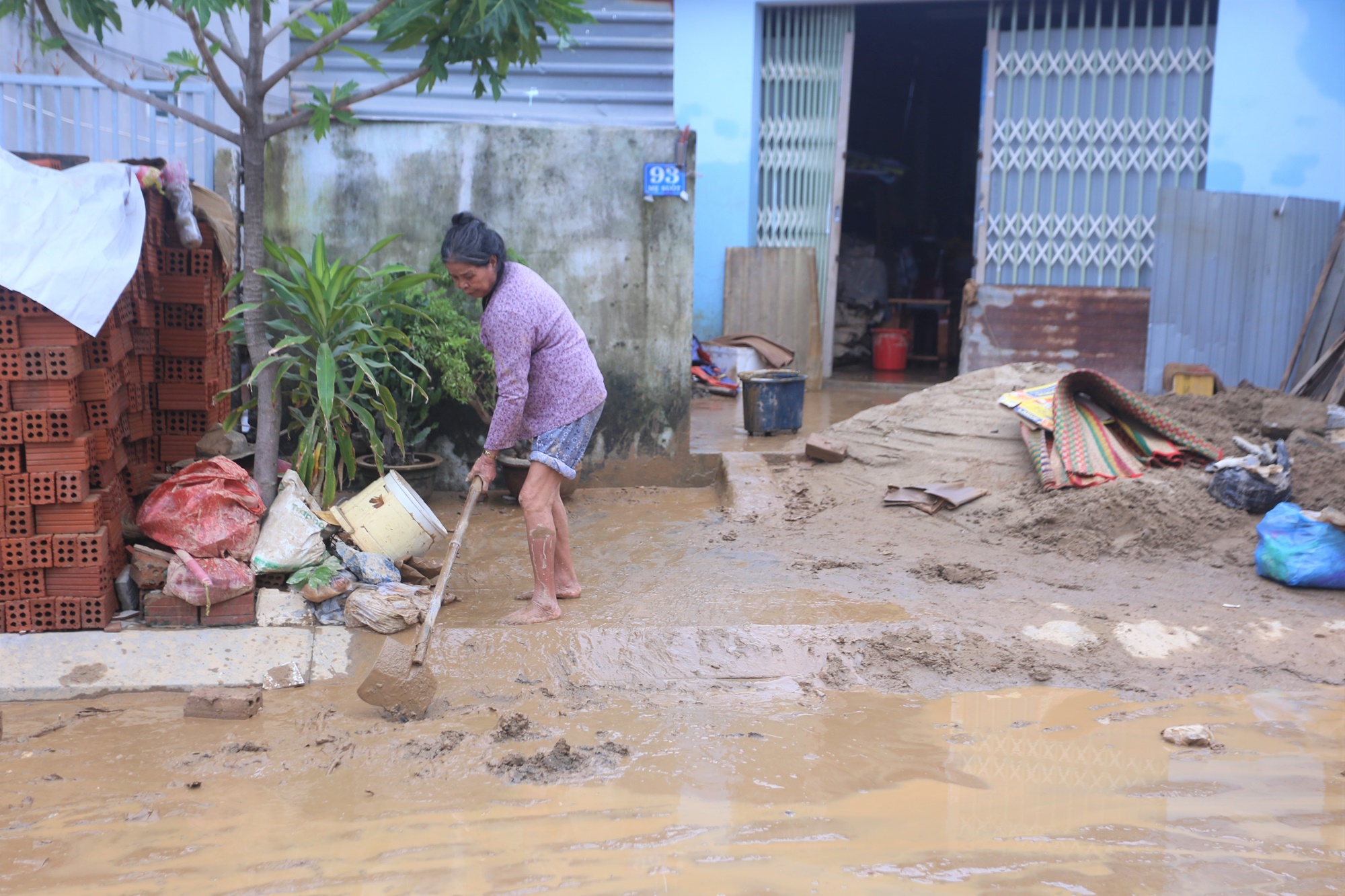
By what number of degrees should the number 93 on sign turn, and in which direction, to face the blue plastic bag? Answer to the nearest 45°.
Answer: approximately 45° to its left

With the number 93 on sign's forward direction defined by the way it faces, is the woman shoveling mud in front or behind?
in front

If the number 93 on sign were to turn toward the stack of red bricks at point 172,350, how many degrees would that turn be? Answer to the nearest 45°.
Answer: approximately 45° to its right

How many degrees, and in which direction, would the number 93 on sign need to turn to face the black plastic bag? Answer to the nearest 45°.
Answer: approximately 45° to its left

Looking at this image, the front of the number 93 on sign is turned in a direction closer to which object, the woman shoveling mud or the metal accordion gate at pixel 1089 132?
the woman shoveling mud

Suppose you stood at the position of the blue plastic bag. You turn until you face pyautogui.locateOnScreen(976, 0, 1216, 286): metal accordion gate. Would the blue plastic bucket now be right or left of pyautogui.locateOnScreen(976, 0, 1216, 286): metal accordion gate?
left

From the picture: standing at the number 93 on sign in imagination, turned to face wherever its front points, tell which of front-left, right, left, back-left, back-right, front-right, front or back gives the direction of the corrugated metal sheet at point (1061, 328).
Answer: back-left

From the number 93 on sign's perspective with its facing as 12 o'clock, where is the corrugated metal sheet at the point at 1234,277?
The corrugated metal sheet is roughly at 8 o'clock from the number 93 on sign.

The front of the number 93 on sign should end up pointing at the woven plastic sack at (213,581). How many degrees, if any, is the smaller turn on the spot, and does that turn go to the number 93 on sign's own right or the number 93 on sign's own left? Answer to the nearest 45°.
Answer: approximately 45° to the number 93 on sign's own right

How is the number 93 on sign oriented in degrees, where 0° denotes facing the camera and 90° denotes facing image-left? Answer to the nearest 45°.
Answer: approximately 0°

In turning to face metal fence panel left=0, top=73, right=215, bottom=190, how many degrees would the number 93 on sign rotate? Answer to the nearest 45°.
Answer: approximately 90° to its right
